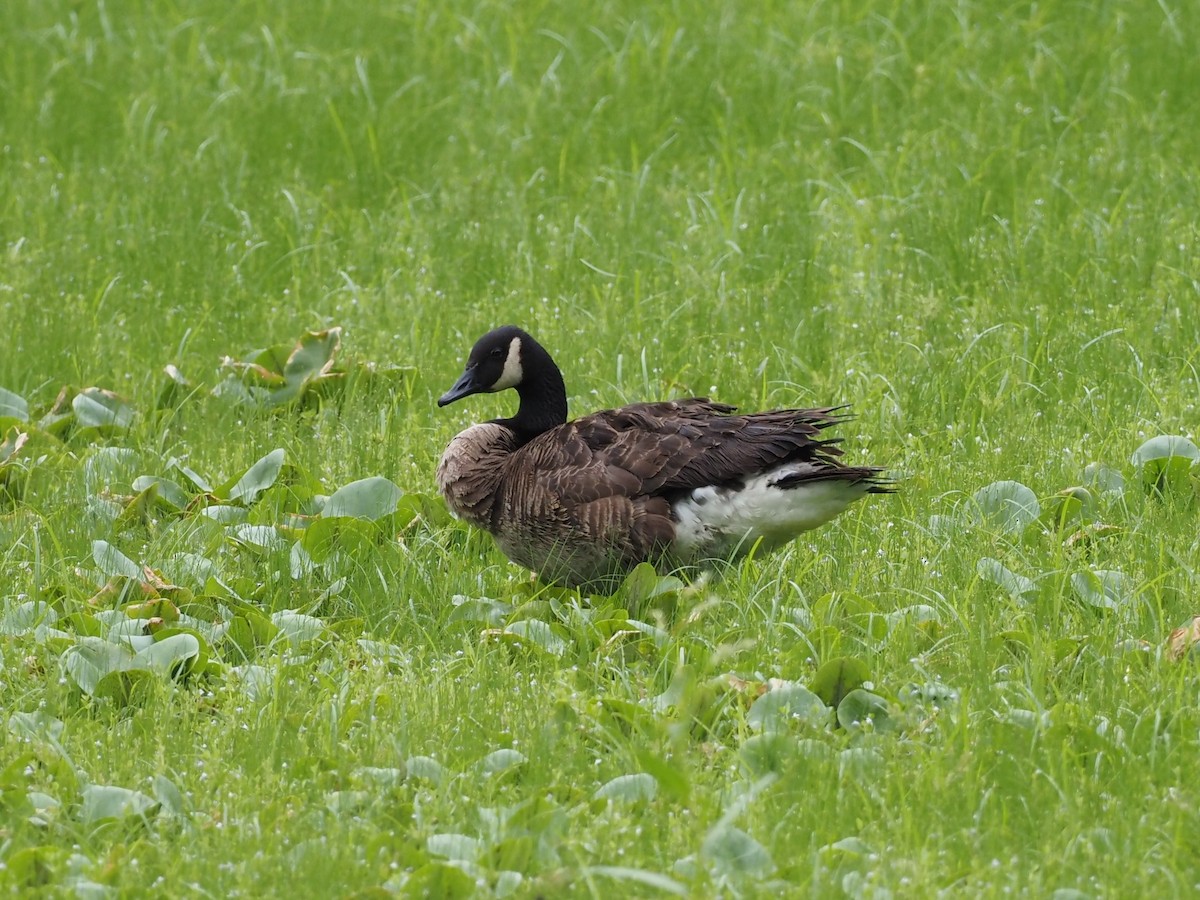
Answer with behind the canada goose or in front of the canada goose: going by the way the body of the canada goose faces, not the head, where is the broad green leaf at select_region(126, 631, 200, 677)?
in front

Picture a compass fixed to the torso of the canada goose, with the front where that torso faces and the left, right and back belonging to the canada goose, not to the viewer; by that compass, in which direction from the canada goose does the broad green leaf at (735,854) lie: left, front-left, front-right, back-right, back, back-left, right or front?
left

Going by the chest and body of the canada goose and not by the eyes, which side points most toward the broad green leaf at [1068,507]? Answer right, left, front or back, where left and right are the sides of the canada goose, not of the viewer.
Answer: back

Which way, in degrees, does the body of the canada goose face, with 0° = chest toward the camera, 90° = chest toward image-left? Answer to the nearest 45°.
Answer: approximately 90°

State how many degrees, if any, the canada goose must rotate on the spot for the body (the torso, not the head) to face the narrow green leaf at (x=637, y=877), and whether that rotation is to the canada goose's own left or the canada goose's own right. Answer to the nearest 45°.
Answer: approximately 90° to the canada goose's own left

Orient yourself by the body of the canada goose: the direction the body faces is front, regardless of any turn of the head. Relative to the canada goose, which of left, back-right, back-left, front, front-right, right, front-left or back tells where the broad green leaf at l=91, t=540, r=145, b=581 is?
front

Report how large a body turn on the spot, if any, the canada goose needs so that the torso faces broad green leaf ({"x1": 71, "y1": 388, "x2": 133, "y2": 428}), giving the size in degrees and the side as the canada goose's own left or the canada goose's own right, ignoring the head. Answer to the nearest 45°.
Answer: approximately 45° to the canada goose's own right

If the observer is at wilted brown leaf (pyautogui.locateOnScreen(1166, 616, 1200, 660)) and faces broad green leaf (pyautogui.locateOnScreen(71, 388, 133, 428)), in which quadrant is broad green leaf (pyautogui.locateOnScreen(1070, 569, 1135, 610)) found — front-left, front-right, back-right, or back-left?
front-right

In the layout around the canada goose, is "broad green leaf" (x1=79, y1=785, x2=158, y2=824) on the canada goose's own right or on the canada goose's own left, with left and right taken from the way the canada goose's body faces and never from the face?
on the canada goose's own left

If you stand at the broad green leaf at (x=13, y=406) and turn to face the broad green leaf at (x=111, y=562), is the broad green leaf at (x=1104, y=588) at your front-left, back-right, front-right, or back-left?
front-left

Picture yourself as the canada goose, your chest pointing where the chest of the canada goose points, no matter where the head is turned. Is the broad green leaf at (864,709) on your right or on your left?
on your left

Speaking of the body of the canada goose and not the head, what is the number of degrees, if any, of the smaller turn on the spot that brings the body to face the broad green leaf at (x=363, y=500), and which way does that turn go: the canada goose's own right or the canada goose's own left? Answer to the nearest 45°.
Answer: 0° — it already faces it

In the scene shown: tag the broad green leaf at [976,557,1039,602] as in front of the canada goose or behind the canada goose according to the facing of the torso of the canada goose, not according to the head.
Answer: behind

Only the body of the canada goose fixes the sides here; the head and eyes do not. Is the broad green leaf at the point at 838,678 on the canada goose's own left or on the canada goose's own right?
on the canada goose's own left

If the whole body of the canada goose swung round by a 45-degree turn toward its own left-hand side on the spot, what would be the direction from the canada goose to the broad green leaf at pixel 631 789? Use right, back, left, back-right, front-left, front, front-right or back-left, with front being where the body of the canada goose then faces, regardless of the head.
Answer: front-left
